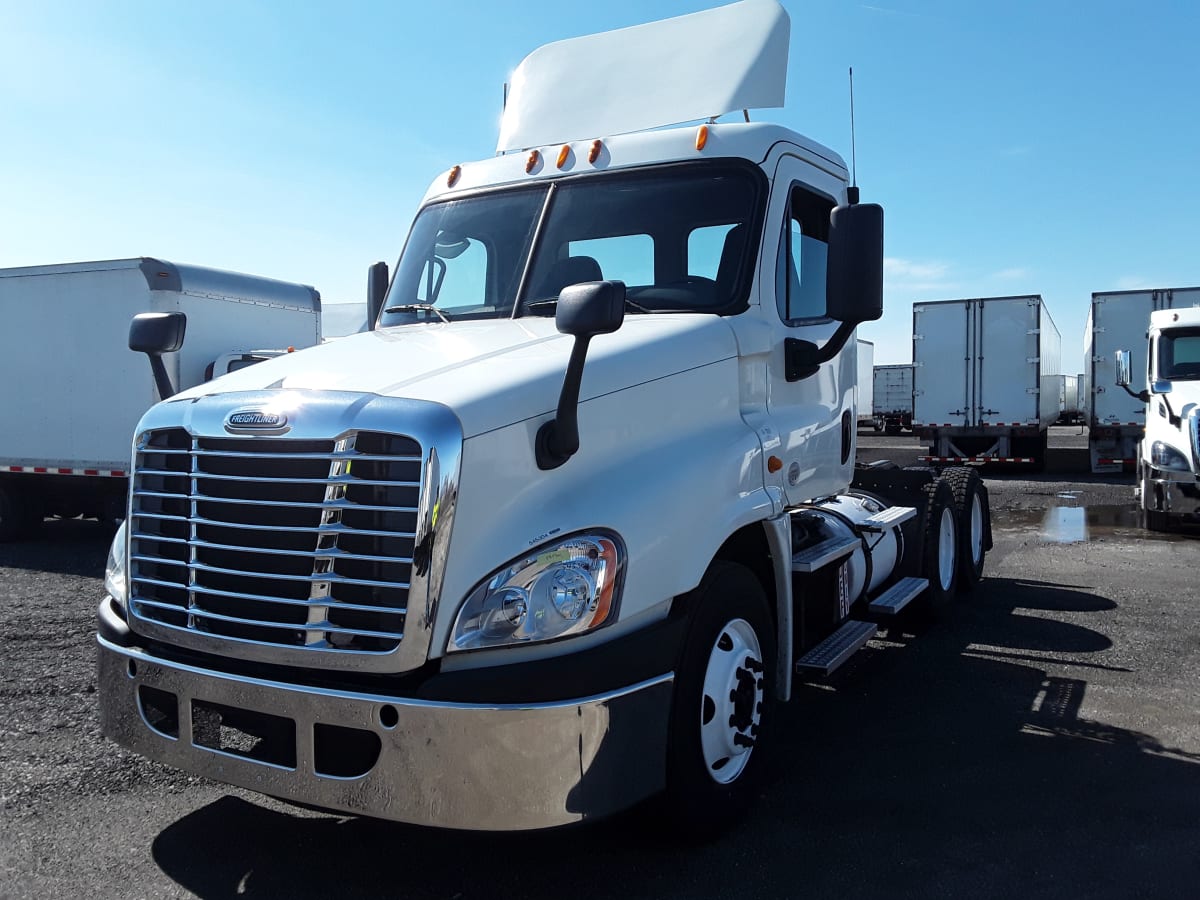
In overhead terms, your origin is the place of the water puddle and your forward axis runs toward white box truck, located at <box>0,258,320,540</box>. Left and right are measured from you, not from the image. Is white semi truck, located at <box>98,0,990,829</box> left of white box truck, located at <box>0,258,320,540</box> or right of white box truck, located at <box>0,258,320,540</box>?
left

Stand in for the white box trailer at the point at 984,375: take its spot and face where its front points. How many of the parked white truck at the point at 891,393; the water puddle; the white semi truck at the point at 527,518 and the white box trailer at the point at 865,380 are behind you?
2

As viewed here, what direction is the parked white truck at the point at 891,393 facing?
away from the camera

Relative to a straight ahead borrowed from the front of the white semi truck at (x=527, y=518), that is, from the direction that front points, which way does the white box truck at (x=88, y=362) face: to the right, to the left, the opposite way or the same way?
to the left

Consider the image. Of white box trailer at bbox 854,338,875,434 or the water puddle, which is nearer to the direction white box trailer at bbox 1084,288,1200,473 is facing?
the white box trailer

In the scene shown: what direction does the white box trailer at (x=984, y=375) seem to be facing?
away from the camera

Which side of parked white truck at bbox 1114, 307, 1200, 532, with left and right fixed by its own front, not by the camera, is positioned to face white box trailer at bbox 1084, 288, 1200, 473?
back

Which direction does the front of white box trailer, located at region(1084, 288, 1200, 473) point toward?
away from the camera

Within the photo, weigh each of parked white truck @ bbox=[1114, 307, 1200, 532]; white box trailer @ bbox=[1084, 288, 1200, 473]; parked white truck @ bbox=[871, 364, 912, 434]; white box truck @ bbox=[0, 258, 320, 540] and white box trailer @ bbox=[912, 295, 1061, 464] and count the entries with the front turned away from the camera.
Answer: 3

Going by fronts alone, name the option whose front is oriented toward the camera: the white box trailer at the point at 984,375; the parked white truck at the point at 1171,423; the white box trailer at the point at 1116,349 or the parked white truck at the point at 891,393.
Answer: the parked white truck at the point at 1171,423

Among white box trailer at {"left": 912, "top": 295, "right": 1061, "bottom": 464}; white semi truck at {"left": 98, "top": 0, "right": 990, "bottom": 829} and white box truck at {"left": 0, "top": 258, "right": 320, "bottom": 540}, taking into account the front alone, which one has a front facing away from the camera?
white box trailer at {"left": 912, "top": 295, "right": 1061, "bottom": 464}
